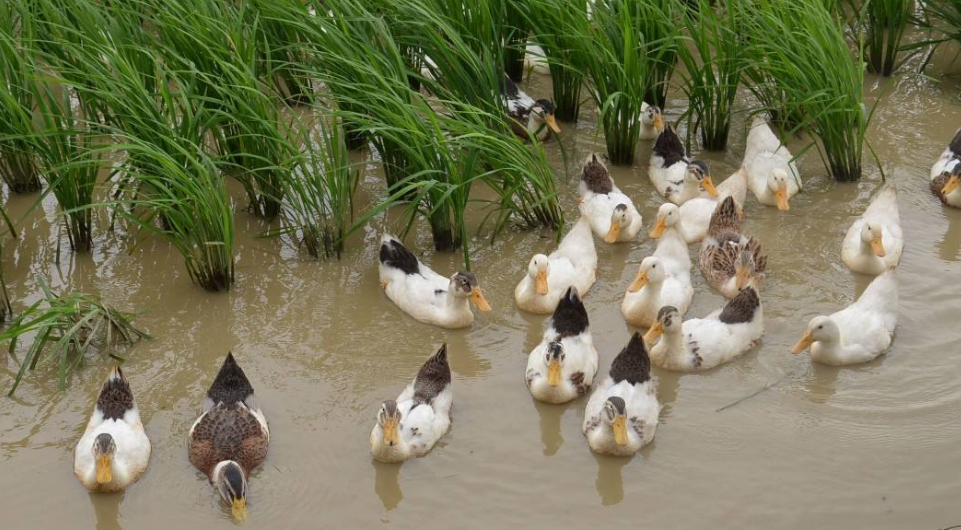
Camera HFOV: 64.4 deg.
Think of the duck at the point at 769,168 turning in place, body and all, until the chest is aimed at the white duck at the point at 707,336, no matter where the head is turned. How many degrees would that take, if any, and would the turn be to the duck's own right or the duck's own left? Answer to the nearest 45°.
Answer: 0° — it already faces it

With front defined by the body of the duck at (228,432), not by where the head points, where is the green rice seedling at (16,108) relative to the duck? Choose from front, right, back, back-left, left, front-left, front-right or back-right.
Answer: back

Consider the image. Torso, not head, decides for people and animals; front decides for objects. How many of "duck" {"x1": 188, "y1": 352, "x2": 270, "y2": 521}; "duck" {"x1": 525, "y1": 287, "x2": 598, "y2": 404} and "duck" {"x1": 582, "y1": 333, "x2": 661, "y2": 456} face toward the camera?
3

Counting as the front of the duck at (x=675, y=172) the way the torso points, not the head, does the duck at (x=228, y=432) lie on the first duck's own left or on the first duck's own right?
on the first duck's own right

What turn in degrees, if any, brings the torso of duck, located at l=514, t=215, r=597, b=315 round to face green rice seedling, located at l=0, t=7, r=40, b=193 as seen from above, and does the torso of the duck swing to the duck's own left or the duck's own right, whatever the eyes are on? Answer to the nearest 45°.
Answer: approximately 45° to the duck's own right

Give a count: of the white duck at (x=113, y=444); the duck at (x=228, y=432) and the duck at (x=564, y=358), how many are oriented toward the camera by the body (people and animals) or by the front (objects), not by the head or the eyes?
3

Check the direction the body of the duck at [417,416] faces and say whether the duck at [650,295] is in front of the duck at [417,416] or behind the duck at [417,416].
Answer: behind

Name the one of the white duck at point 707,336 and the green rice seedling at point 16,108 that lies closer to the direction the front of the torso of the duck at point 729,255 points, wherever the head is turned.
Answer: the white duck

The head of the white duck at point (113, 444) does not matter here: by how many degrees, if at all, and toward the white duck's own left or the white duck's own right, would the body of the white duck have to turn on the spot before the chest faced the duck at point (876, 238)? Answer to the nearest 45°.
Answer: approximately 90° to the white duck's own left

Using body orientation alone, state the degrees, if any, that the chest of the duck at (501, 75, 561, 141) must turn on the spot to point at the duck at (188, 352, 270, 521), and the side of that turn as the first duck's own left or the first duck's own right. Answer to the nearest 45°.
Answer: approximately 90° to the first duck's own right

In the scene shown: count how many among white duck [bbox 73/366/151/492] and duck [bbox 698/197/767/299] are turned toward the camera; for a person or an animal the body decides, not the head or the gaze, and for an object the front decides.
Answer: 2

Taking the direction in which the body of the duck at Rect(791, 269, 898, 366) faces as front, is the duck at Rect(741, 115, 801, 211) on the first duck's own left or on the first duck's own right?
on the first duck's own right

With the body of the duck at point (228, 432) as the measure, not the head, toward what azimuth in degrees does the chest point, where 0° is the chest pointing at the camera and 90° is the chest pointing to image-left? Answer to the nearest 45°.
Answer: approximately 0°

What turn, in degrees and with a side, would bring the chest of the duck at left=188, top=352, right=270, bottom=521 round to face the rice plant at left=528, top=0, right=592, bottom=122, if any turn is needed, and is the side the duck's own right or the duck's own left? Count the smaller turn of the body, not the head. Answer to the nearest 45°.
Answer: approximately 135° to the duck's own left
